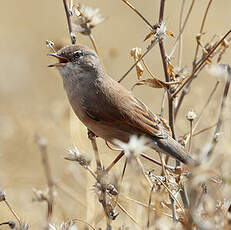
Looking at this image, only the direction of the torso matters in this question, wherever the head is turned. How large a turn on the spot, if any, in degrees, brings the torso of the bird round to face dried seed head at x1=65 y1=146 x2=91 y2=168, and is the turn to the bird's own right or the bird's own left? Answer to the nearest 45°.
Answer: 0° — it already faces it

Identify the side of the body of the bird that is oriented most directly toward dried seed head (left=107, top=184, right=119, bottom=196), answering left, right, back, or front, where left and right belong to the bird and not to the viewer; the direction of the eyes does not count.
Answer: left

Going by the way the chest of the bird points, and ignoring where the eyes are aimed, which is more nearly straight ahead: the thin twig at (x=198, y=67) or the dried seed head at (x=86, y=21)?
the dried seed head

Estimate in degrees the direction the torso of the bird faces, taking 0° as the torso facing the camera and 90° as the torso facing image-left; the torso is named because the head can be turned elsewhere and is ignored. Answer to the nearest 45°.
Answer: approximately 90°
